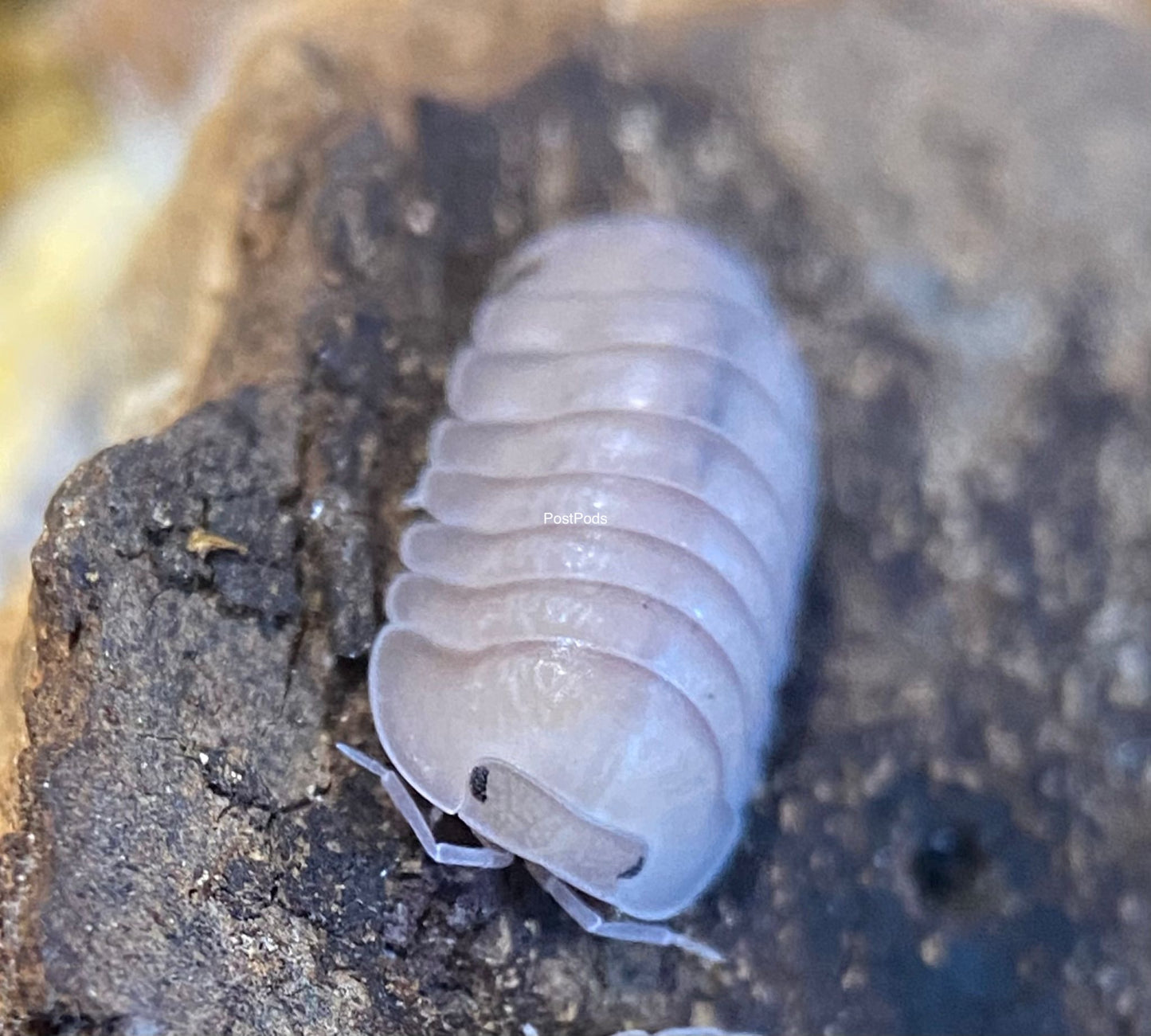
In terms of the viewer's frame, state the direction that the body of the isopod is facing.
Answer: toward the camera
